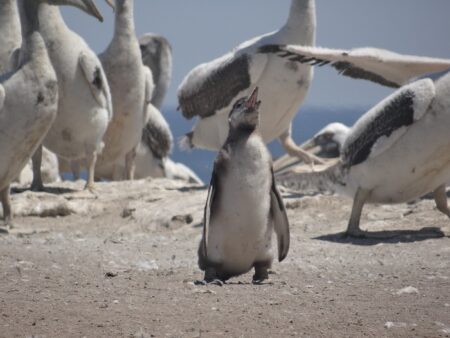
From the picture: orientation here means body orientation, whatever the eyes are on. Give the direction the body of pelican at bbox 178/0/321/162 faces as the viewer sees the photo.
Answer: to the viewer's right

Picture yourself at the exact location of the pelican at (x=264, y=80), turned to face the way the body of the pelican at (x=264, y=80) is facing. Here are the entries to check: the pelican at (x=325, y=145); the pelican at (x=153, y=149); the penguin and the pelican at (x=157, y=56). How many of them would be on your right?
1

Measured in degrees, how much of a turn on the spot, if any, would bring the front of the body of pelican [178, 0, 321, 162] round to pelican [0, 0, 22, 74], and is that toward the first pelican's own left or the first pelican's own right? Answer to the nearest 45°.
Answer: approximately 180°
